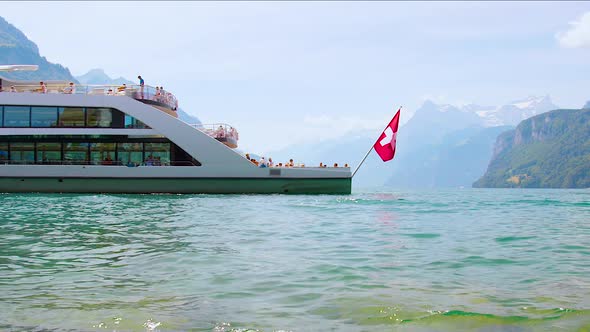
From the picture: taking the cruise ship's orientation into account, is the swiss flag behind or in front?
behind

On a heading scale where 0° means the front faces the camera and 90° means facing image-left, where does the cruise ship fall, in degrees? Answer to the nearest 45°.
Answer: approximately 90°

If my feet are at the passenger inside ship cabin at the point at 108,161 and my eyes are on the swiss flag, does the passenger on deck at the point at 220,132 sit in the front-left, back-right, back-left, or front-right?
front-left
